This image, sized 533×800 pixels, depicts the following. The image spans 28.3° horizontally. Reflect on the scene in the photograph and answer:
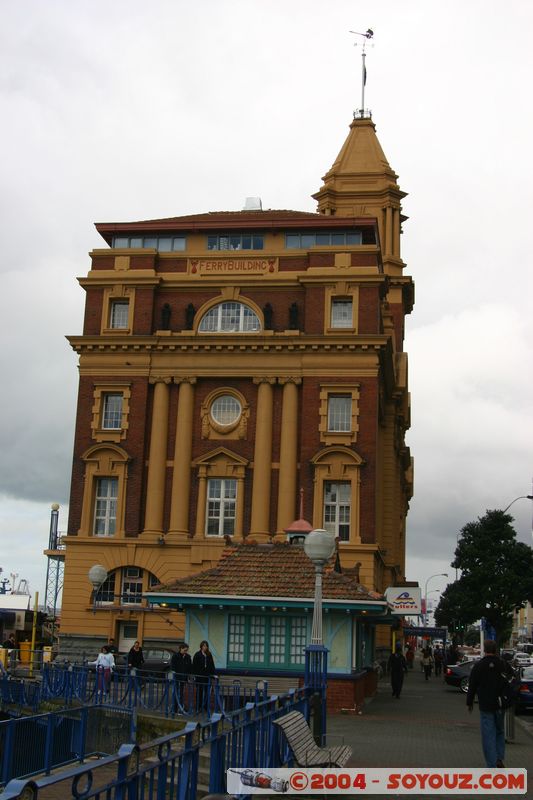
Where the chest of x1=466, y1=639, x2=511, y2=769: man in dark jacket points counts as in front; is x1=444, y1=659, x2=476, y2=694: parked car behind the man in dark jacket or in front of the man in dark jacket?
in front

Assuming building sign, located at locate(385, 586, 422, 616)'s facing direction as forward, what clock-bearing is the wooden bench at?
The wooden bench is roughly at 12 o'clock from the building sign.

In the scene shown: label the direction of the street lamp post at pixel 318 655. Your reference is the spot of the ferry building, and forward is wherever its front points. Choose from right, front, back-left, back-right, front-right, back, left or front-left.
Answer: front

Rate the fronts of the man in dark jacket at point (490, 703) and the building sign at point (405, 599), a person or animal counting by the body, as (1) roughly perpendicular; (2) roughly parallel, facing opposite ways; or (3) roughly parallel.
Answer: roughly parallel, facing opposite ways

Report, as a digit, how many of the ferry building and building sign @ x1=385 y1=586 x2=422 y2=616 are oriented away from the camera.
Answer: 0

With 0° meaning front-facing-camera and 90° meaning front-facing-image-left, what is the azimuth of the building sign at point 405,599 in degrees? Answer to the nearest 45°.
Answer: approximately 0°

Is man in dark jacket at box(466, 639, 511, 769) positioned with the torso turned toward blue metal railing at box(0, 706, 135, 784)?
no

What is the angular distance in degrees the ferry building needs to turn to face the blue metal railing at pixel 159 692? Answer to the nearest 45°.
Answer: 0° — it already faces it

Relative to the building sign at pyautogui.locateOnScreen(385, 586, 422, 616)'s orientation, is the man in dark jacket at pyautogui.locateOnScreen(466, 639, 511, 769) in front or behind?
in front

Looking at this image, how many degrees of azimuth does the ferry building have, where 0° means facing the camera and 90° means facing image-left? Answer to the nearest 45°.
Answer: approximately 0°

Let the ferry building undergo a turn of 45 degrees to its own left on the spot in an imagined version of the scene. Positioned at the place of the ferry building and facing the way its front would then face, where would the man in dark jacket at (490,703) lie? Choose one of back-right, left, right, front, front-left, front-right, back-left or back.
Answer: front-right
